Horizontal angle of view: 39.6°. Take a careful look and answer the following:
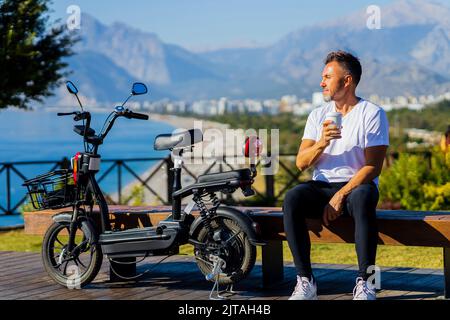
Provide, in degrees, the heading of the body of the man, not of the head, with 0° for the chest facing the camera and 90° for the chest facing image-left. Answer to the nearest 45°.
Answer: approximately 0°

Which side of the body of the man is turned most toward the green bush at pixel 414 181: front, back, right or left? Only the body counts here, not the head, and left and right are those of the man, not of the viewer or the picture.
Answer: back

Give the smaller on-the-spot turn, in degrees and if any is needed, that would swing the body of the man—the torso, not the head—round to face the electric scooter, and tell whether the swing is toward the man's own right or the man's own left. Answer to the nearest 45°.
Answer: approximately 90° to the man's own right
